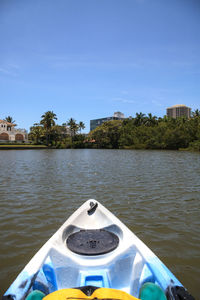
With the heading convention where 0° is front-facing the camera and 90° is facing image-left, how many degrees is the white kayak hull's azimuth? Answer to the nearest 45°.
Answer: approximately 180°
